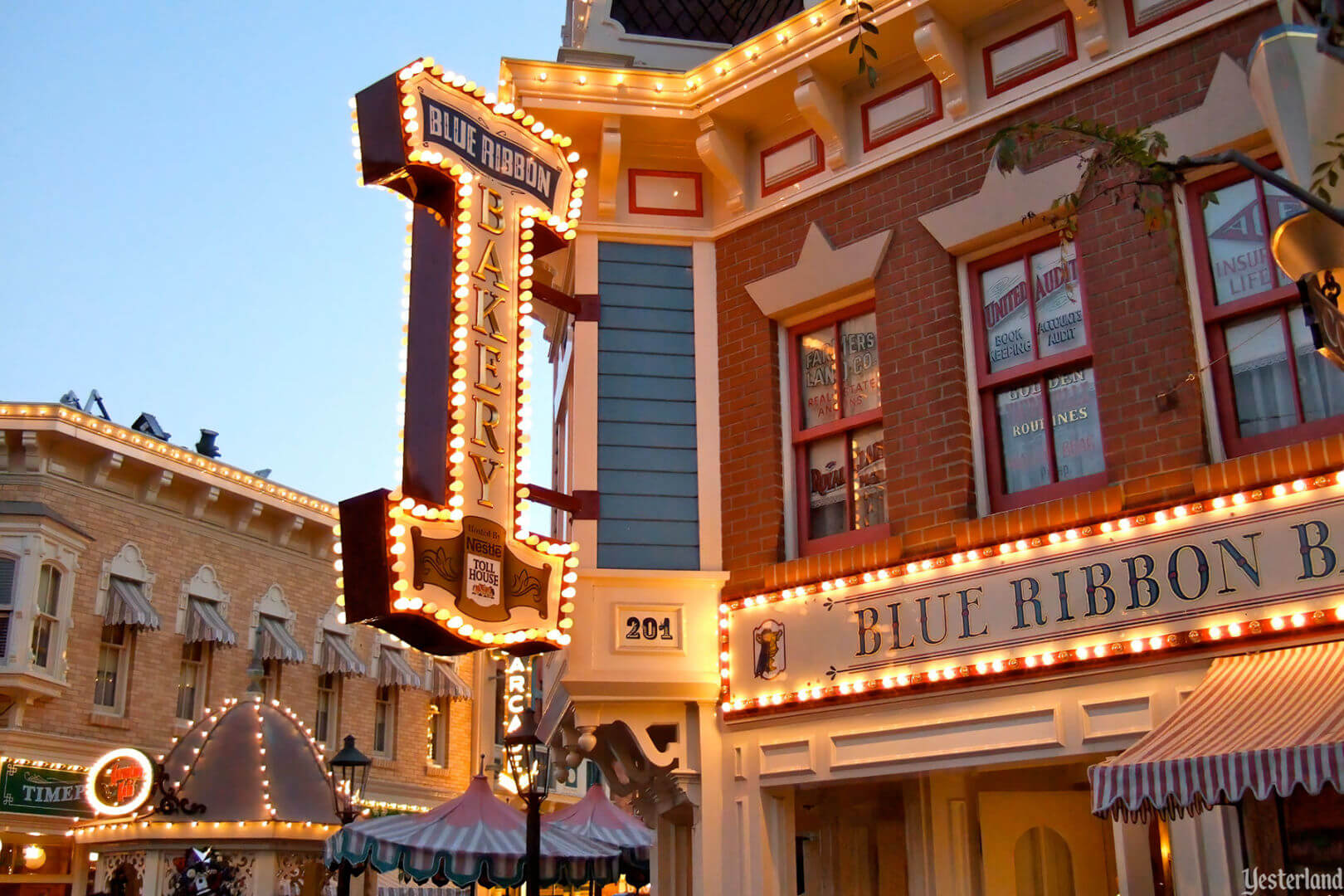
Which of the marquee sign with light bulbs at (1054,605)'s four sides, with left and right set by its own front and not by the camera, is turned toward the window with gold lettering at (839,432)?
right

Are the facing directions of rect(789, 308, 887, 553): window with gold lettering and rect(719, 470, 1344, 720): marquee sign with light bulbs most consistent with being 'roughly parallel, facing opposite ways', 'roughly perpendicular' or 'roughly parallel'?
roughly parallel

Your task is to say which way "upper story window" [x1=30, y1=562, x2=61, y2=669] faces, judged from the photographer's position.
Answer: facing the viewer and to the right of the viewer

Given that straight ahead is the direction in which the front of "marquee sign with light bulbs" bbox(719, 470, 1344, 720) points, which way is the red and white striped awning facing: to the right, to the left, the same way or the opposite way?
the same way

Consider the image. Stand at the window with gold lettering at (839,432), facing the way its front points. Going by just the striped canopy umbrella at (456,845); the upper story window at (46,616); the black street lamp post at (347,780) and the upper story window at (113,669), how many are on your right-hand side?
4

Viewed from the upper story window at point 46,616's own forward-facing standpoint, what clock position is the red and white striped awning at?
The red and white striped awning is roughly at 1 o'clock from the upper story window.

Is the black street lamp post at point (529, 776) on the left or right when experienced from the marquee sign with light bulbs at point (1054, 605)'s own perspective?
on its right

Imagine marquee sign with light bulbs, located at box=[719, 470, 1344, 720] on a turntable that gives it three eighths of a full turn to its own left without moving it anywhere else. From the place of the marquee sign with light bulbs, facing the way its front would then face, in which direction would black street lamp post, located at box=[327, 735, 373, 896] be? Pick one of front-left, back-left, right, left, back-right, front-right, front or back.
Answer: back-left

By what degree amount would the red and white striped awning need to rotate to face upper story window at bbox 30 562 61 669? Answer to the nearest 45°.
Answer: approximately 90° to its right

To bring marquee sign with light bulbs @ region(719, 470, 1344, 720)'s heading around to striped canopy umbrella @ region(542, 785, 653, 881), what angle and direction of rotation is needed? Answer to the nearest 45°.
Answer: approximately 90° to its right

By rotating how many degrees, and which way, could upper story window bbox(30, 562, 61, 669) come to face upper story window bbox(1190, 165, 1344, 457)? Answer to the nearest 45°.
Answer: approximately 45° to its right

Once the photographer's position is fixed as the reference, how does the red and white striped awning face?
facing the viewer and to the left of the viewer

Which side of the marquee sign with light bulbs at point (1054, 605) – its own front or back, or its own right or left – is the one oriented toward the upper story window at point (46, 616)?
right

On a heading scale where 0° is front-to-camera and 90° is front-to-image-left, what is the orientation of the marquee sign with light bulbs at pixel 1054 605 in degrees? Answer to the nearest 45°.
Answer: approximately 45°

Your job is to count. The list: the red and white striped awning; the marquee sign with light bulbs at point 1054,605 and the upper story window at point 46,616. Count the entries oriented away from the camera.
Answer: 0

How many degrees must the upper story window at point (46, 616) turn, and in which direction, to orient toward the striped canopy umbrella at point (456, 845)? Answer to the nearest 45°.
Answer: approximately 45° to its right

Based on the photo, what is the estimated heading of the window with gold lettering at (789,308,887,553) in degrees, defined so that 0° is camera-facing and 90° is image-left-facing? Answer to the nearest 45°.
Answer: approximately 45°

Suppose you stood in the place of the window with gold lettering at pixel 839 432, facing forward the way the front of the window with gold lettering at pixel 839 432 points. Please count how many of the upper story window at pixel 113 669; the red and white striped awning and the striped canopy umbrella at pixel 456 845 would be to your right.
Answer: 2
